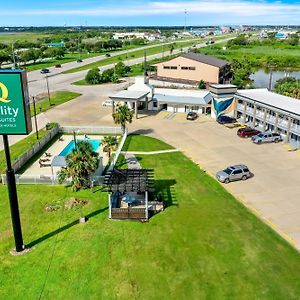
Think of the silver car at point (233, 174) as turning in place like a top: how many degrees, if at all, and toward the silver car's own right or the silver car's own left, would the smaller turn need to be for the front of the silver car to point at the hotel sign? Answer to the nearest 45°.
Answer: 0° — it already faces it

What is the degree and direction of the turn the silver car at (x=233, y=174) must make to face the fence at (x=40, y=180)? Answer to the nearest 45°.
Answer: approximately 45° to its right

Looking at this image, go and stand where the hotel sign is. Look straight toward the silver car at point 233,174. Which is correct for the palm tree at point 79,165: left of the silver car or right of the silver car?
left

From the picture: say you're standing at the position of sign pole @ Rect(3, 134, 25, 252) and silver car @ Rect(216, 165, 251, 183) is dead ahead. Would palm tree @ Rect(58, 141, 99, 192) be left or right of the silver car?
left

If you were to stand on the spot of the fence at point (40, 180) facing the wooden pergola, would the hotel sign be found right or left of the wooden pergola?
right

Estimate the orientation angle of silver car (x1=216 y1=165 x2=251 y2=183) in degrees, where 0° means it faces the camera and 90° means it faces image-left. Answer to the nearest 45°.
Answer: approximately 45°
